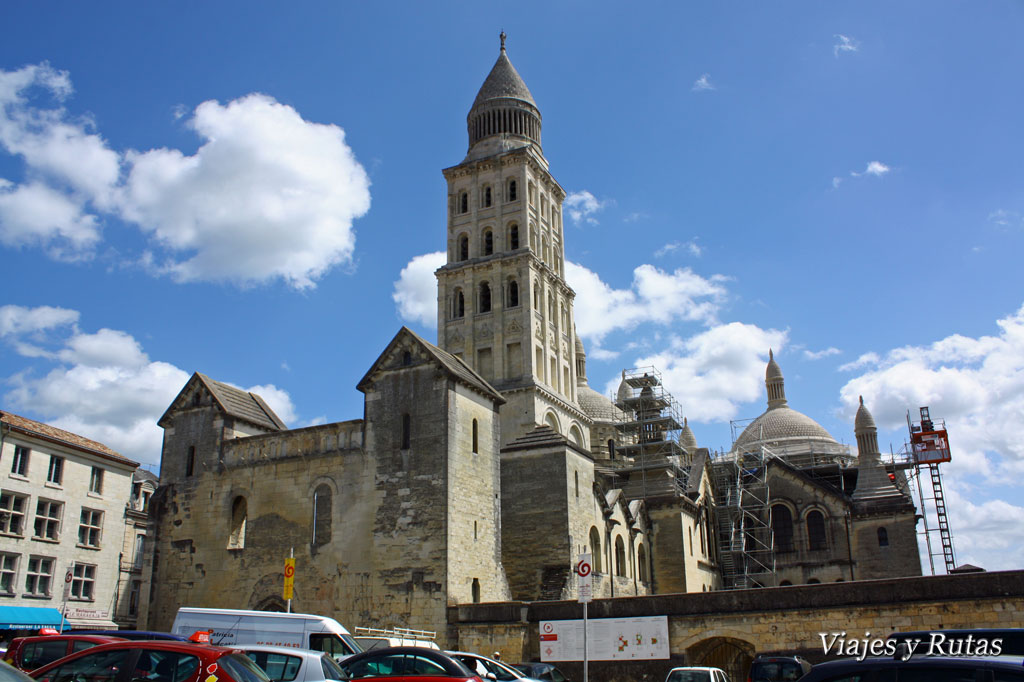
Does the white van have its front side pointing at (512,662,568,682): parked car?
yes

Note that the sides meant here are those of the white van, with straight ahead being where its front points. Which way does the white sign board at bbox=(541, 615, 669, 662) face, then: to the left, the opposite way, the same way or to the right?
to the right

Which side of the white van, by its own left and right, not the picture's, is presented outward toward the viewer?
right

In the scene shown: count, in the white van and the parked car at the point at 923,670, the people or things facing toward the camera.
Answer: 0

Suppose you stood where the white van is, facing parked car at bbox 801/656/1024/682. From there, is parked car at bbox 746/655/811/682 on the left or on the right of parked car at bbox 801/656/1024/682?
left

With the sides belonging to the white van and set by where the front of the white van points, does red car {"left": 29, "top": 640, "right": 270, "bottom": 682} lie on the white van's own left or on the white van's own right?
on the white van's own right

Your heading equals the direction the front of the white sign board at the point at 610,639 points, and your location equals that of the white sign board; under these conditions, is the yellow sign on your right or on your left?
on your right

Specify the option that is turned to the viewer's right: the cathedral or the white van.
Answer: the white van
